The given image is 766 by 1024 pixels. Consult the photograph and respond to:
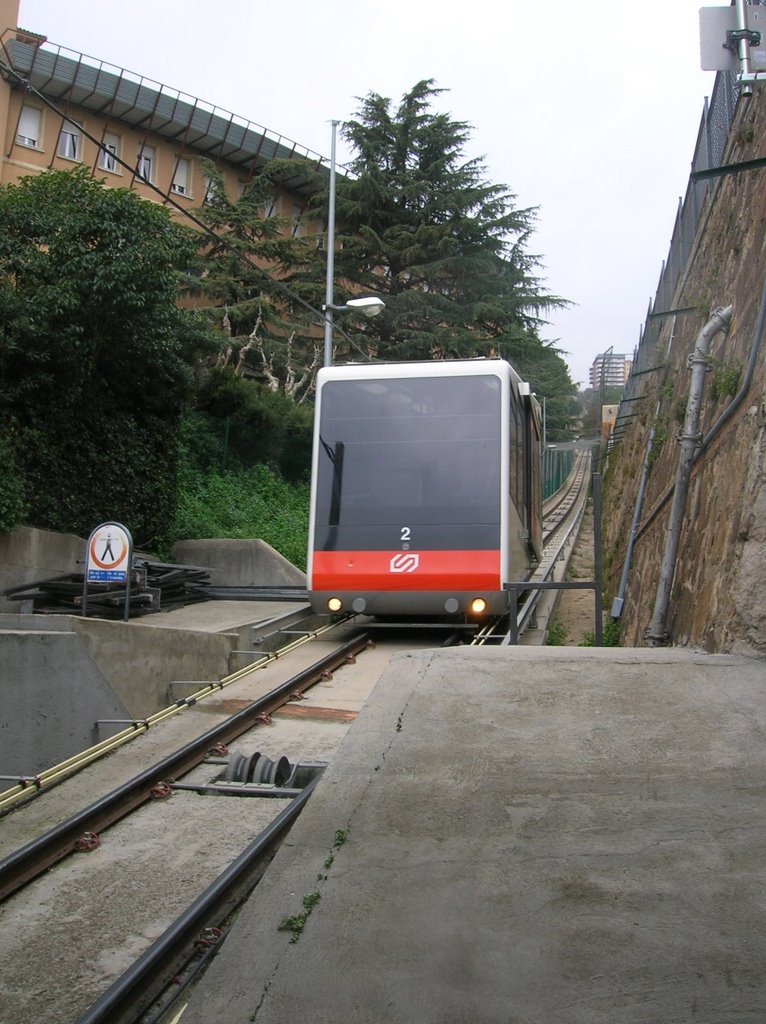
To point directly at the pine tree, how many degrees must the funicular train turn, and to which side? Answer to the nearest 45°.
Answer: approximately 180°

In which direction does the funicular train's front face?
toward the camera

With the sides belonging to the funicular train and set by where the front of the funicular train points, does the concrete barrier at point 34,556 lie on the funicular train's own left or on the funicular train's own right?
on the funicular train's own right

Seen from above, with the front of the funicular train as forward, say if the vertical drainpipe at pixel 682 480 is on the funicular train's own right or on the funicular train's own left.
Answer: on the funicular train's own left

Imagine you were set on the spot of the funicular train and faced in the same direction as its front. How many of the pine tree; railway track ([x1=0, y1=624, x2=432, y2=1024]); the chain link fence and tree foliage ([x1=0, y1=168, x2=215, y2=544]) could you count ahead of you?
1

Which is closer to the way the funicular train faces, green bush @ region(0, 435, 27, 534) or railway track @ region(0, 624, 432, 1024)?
the railway track

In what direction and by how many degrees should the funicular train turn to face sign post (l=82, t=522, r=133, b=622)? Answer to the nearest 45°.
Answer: approximately 90° to its right

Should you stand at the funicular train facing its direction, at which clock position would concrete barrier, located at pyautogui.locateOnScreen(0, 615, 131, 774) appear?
The concrete barrier is roughly at 2 o'clock from the funicular train.

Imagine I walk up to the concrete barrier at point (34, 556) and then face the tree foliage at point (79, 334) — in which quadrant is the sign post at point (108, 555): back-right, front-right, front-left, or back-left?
back-right

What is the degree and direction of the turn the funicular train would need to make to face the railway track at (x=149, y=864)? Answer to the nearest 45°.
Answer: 0° — it already faces it

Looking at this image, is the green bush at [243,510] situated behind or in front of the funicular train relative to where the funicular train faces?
behind
